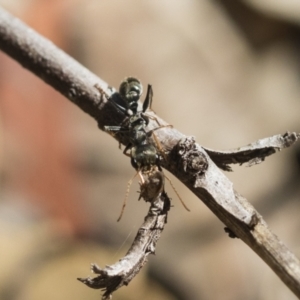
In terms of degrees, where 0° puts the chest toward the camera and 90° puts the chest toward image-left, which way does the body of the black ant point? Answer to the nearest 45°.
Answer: approximately 0°
